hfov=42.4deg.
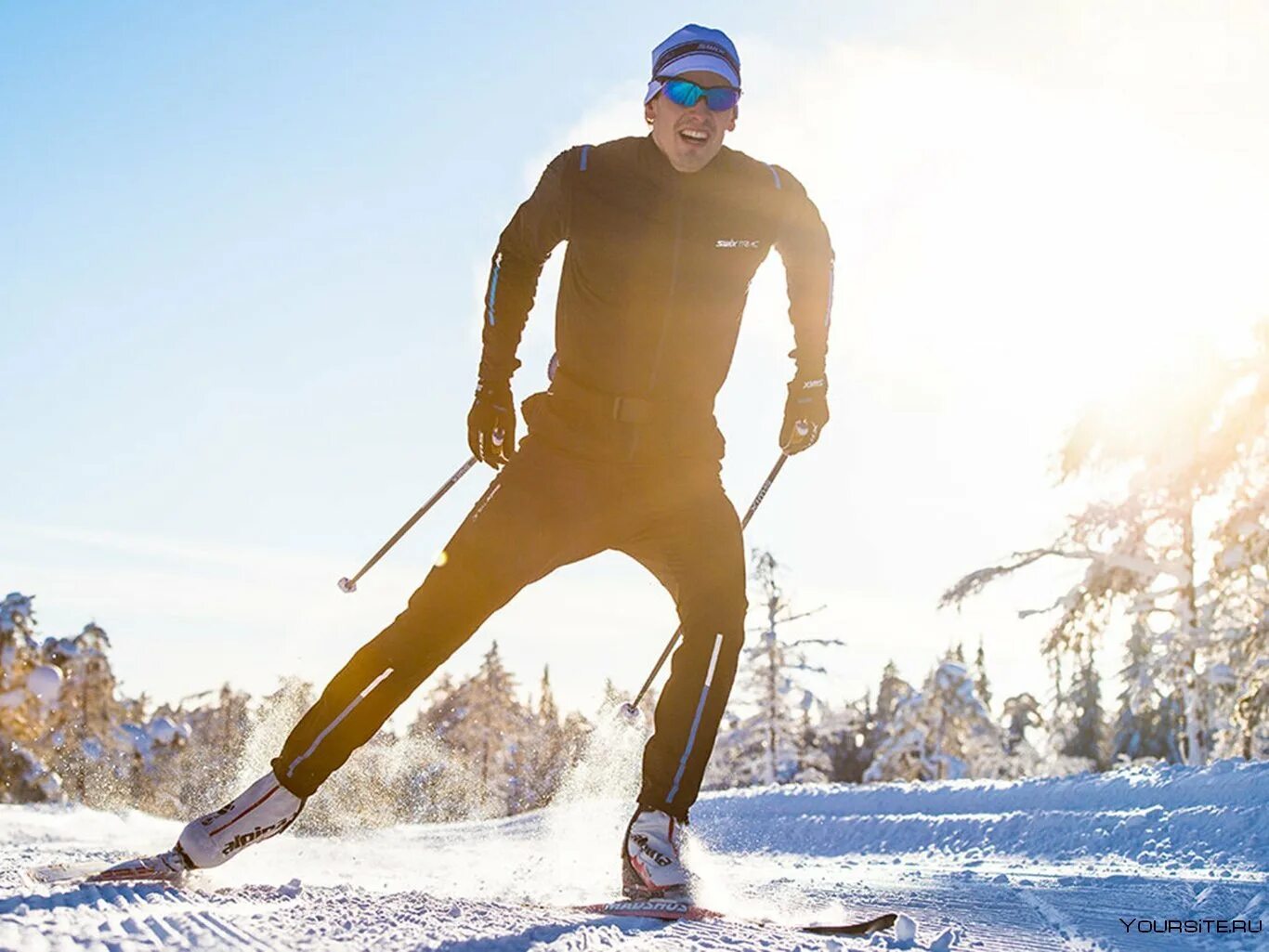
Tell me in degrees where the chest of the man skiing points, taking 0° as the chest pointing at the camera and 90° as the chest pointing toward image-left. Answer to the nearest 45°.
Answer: approximately 0°

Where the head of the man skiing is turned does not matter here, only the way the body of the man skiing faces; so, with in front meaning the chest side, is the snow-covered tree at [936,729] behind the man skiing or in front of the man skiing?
behind

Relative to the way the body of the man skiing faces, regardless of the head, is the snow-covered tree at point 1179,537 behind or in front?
behind
